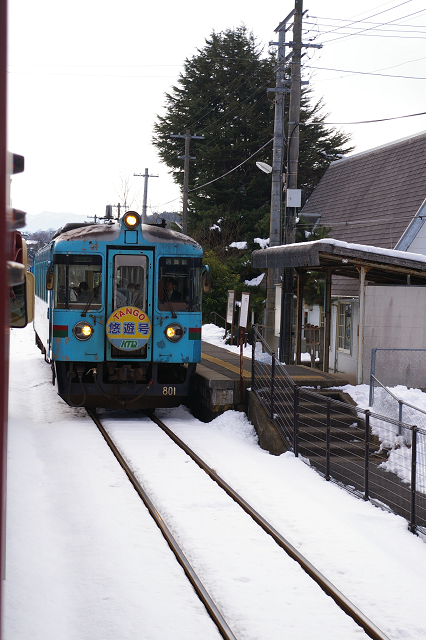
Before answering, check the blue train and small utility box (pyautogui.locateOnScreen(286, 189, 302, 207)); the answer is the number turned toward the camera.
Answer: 2

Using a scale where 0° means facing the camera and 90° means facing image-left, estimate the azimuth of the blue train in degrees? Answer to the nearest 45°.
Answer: approximately 0°

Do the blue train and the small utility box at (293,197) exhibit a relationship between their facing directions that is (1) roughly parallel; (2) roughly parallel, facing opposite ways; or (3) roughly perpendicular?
roughly parallel

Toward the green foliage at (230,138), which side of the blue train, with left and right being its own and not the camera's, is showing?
back

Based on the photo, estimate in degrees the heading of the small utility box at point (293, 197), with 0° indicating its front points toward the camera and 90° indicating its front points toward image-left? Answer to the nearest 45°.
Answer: approximately 0°

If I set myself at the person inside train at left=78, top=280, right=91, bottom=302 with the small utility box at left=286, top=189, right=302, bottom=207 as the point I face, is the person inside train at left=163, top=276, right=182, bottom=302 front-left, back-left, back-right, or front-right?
front-right

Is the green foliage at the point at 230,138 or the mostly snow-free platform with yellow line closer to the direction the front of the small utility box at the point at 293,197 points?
the mostly snow-free platform with yellow line

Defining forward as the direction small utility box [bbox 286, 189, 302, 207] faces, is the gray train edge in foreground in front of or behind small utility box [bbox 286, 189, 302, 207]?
in front

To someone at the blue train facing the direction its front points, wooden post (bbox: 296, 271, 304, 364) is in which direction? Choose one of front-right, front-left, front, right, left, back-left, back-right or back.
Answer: back-left

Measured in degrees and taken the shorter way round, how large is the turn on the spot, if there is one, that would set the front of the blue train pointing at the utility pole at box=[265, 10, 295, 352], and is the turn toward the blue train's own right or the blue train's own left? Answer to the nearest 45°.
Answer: approximately 135° to the blue train's own left

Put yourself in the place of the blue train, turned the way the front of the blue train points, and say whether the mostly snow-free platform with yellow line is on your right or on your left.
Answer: on your left

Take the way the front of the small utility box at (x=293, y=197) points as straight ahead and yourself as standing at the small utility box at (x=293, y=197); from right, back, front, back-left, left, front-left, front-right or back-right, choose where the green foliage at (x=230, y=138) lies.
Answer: back
